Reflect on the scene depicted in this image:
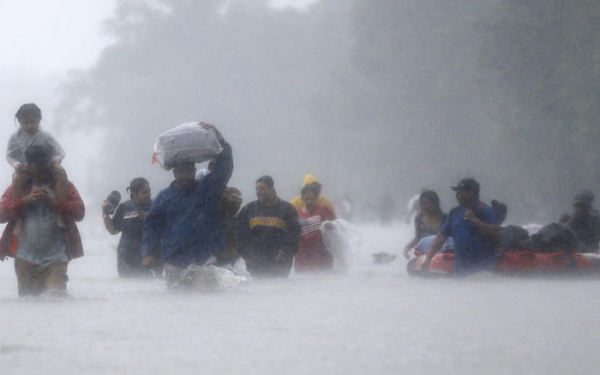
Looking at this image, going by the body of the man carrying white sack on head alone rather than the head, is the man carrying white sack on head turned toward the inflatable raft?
no

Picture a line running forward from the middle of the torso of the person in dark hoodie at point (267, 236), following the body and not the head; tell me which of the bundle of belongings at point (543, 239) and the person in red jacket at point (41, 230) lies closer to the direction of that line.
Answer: the person in red jacket

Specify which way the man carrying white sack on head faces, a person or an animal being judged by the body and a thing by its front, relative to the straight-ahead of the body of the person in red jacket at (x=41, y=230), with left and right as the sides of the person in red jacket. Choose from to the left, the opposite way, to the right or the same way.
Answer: the same way

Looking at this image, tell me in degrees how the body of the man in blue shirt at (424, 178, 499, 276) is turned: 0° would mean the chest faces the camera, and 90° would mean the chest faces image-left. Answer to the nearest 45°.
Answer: approximately 45°

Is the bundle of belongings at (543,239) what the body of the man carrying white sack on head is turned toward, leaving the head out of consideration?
no

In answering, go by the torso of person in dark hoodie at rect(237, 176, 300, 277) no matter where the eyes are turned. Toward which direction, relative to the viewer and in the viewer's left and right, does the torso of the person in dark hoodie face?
facing the viewer

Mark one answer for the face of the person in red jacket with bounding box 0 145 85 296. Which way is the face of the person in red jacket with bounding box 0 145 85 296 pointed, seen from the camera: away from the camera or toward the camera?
toward the camera

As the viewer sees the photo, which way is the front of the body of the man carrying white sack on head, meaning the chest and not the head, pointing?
toward the camera

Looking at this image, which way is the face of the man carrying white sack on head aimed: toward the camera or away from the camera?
toward the camera

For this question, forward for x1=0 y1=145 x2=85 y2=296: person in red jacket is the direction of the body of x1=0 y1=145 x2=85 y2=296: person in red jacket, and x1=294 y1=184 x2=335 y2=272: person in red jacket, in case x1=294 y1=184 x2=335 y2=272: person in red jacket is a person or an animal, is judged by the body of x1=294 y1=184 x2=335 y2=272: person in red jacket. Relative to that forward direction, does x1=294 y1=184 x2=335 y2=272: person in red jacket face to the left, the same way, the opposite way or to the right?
the same way

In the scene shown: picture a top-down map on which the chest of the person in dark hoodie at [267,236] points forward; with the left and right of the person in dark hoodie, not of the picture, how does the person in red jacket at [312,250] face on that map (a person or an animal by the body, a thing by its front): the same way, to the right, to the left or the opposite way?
the same way

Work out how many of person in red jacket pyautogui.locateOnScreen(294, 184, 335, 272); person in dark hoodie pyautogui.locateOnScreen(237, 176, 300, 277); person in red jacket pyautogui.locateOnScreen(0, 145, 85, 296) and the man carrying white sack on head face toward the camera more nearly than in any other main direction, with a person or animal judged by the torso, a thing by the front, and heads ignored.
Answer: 4

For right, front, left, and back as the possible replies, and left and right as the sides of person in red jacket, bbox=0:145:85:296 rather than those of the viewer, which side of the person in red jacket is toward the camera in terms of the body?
front

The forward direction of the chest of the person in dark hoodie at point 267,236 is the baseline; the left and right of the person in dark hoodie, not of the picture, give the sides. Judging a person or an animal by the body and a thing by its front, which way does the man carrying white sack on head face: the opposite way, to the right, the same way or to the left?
the same way

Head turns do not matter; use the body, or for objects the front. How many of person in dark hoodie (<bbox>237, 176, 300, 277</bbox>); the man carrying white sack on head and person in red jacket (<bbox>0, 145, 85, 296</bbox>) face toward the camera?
3
